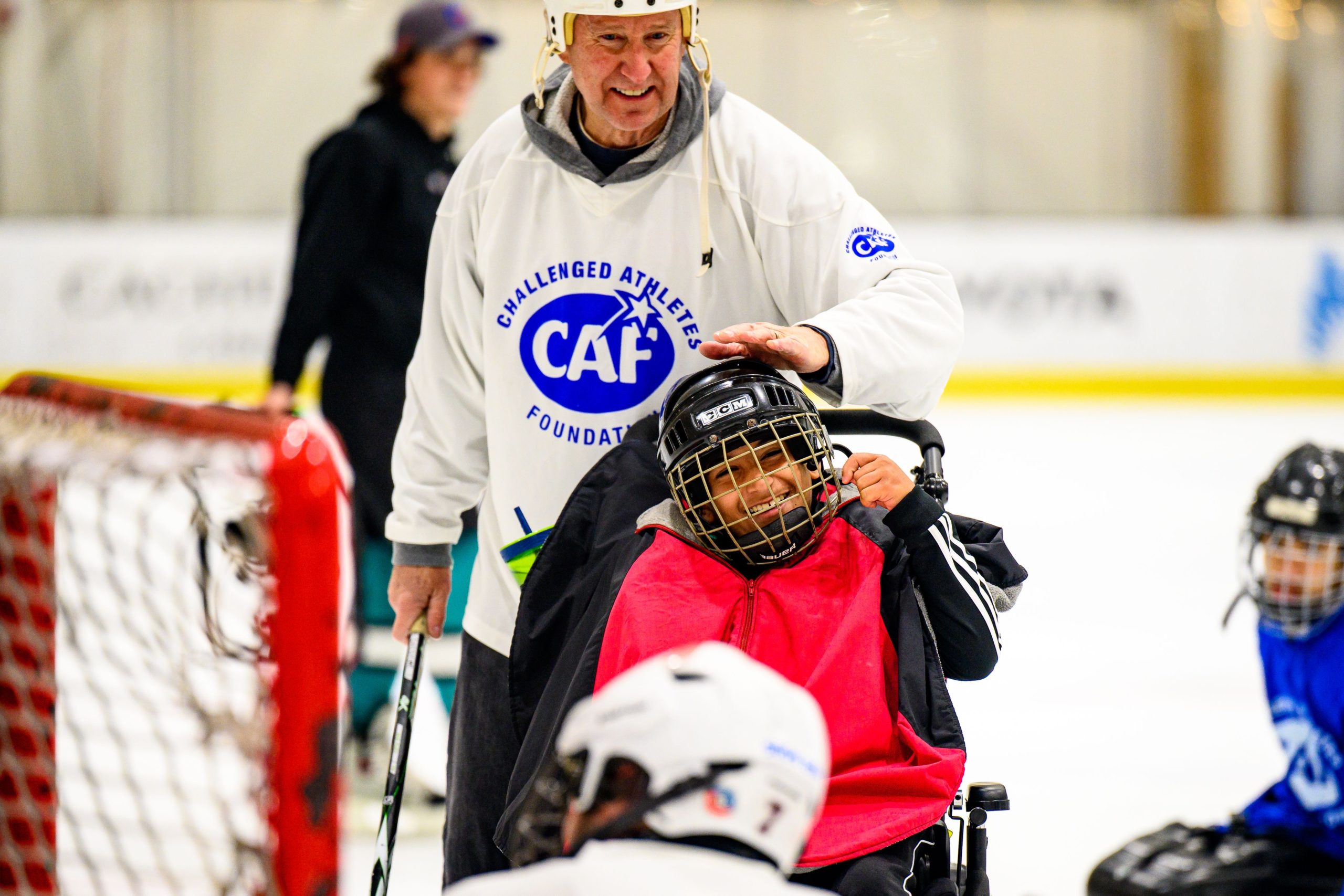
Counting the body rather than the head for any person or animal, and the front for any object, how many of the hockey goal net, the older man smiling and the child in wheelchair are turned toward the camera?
2

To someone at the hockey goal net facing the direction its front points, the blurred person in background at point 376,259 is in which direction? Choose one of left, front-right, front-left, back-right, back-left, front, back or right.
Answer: front-left

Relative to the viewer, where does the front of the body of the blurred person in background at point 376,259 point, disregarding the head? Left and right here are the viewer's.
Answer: facing the viewer and to the right of the viewer

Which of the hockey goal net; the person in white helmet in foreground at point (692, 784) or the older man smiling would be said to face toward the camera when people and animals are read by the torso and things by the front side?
the older man smiling

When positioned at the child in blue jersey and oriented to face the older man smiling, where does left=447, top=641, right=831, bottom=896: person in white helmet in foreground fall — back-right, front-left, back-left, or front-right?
front-left

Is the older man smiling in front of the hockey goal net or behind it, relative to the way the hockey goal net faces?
in front

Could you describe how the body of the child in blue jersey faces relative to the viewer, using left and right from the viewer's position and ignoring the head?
facing the viewer and to the left of the viewer

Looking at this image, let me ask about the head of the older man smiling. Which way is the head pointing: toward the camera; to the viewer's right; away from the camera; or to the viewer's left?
toward the camera

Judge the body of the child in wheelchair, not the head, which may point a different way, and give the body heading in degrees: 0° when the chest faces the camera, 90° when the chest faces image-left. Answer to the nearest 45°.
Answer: approximately 0°

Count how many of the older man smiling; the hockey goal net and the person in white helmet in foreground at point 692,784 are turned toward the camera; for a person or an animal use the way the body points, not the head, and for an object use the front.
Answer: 1

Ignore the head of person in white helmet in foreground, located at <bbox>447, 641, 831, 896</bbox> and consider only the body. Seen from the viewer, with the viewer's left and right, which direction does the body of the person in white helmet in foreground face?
facing away from the viewer and to the left of the viewer

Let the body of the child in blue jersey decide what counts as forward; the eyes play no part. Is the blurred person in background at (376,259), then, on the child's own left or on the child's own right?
on the child's own right

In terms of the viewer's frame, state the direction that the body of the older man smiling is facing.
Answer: toward the camera
